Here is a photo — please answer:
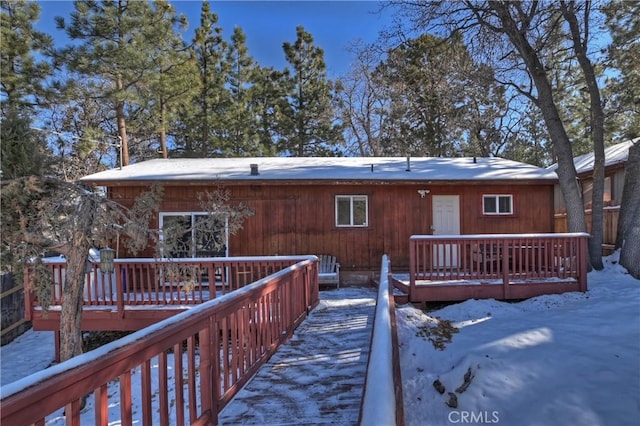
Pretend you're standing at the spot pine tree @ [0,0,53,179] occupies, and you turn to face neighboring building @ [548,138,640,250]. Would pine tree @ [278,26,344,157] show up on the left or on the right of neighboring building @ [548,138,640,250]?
left

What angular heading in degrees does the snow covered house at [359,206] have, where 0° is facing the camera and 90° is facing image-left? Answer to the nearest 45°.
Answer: approximately 0°

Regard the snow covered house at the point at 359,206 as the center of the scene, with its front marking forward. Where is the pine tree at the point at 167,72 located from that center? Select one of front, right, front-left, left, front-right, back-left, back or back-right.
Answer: back-right

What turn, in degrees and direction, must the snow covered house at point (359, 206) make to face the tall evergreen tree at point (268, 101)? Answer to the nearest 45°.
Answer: approximately 180°

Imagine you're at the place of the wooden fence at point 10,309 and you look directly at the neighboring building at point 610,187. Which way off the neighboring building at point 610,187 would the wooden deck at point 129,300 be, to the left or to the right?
right

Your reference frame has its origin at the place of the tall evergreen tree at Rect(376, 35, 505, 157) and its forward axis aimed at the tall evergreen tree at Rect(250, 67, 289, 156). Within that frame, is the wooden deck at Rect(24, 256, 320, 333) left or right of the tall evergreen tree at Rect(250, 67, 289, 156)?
left

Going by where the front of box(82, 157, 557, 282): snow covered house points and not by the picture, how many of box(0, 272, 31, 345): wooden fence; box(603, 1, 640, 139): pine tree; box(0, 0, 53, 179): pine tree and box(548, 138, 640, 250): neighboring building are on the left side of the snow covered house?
2

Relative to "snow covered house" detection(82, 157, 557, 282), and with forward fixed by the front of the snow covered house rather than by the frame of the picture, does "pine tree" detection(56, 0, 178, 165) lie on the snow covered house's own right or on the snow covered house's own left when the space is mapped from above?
on the snow covered house's own right

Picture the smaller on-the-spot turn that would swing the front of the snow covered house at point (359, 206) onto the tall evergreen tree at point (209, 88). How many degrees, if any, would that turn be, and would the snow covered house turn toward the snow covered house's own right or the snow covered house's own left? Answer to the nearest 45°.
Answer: approximately 135° to the snow covered house's own right

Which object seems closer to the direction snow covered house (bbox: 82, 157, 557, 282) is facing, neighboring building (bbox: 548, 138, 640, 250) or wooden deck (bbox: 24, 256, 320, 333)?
the wooden deck

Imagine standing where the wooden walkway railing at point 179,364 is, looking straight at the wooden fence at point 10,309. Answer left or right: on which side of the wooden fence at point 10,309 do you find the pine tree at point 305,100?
right

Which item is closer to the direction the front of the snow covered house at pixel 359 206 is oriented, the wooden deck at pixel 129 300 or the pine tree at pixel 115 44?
the wooden deck
